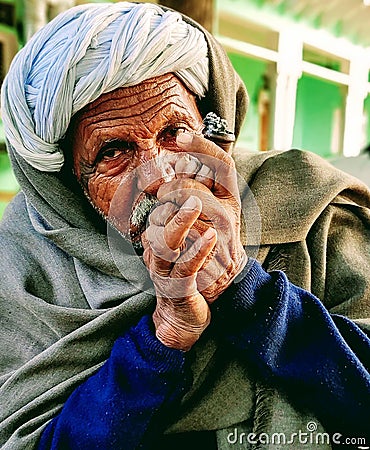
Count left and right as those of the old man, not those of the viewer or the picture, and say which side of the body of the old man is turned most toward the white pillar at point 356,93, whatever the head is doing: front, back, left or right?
back

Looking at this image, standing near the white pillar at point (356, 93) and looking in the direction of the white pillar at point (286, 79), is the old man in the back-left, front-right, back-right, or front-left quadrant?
front-left

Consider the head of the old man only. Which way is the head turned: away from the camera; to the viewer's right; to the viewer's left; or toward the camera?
toward the camera

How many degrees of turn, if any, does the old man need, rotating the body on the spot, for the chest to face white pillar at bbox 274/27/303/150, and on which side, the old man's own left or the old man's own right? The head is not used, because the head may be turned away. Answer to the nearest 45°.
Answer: approximately 180°

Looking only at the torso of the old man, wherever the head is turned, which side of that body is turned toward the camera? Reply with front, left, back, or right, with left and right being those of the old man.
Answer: front

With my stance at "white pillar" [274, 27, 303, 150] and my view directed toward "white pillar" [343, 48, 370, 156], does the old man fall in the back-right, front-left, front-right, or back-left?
back-right
